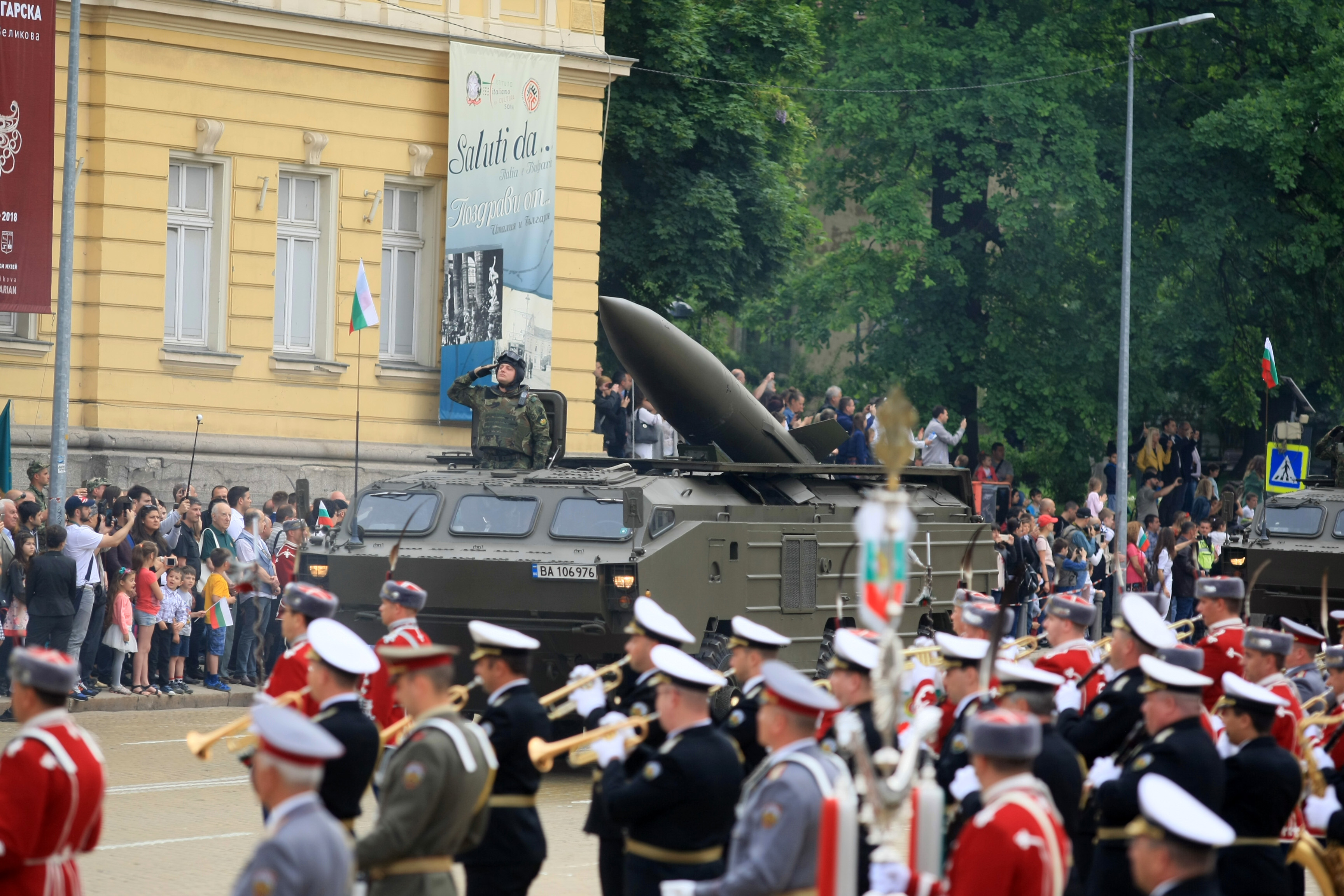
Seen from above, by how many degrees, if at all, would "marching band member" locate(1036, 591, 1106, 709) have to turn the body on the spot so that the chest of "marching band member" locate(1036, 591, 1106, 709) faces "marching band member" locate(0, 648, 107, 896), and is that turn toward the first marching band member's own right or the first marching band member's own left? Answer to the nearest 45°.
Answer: approximately 45° to the first marching band member's own left

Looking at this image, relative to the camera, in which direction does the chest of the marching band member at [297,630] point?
to the viewer's left

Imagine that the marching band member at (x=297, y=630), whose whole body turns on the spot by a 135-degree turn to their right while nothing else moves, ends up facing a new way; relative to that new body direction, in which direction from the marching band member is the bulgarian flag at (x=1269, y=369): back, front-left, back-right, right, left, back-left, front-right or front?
front

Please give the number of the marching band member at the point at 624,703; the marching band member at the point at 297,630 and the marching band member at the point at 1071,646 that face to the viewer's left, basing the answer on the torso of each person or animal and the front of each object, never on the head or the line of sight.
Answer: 3

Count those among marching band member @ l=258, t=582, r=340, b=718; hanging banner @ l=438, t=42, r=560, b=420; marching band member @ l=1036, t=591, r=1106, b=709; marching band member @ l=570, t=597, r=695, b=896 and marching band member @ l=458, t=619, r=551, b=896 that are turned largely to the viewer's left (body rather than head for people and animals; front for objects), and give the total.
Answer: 4

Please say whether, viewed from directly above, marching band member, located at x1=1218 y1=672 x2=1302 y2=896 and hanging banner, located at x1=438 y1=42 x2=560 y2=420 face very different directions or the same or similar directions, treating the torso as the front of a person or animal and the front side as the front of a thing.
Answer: very different directions

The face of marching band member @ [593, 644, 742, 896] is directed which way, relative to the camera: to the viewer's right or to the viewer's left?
to the viewer's left

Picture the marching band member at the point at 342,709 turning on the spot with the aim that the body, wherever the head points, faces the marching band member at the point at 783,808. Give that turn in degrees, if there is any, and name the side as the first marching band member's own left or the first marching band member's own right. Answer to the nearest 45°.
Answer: approximately 180°

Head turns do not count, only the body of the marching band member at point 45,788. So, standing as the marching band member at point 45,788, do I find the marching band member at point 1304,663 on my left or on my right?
on my right

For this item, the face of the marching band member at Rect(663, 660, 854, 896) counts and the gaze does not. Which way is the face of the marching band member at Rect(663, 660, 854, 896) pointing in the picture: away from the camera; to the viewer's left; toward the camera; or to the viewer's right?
to the viewer's left

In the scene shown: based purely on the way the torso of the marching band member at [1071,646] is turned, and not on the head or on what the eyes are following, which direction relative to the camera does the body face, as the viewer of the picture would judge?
to the viewer's left

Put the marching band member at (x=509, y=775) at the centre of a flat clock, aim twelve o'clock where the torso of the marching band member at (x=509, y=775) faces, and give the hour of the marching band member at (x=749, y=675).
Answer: the marching band member at (x=749, y=675) is roughly at 5 o'clock from the marching band member at (x=509, y=775).

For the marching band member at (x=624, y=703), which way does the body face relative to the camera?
to the viewer's left

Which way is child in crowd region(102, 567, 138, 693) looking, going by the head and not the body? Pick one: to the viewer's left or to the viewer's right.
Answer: to the viewer's right

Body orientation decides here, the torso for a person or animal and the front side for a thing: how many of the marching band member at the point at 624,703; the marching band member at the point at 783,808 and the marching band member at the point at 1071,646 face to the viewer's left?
3

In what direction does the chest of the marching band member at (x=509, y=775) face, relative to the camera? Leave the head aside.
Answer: to the viewer's left

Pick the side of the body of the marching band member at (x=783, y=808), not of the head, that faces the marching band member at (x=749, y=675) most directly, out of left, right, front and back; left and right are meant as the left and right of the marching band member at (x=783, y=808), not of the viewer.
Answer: right
